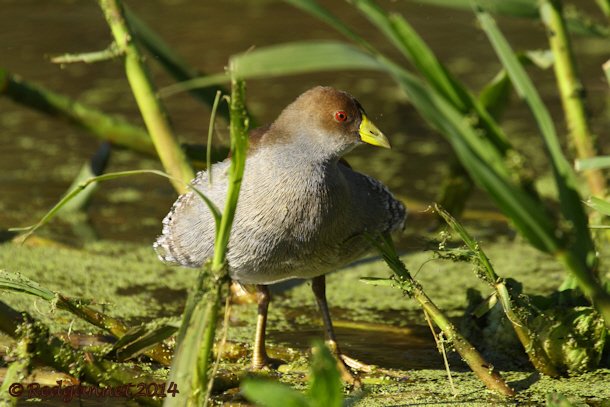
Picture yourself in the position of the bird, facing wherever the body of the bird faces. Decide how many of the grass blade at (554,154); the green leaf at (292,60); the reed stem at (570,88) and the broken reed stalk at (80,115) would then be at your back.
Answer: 1

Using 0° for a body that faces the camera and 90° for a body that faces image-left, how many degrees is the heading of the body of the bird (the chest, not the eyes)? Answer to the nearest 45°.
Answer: approximately 315°

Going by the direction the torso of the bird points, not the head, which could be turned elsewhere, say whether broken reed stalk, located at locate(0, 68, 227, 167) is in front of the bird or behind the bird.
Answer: behind

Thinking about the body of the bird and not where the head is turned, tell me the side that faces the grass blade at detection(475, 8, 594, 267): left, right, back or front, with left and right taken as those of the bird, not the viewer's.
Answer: front

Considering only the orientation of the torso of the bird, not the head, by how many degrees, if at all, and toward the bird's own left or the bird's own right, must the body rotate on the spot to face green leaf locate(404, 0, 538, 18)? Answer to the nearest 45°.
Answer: approximately 90° to the bird's own left

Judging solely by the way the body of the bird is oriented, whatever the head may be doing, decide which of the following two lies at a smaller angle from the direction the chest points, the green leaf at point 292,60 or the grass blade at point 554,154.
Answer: the grass blade

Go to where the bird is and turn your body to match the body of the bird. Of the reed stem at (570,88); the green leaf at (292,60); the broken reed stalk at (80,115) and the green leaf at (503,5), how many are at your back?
1
